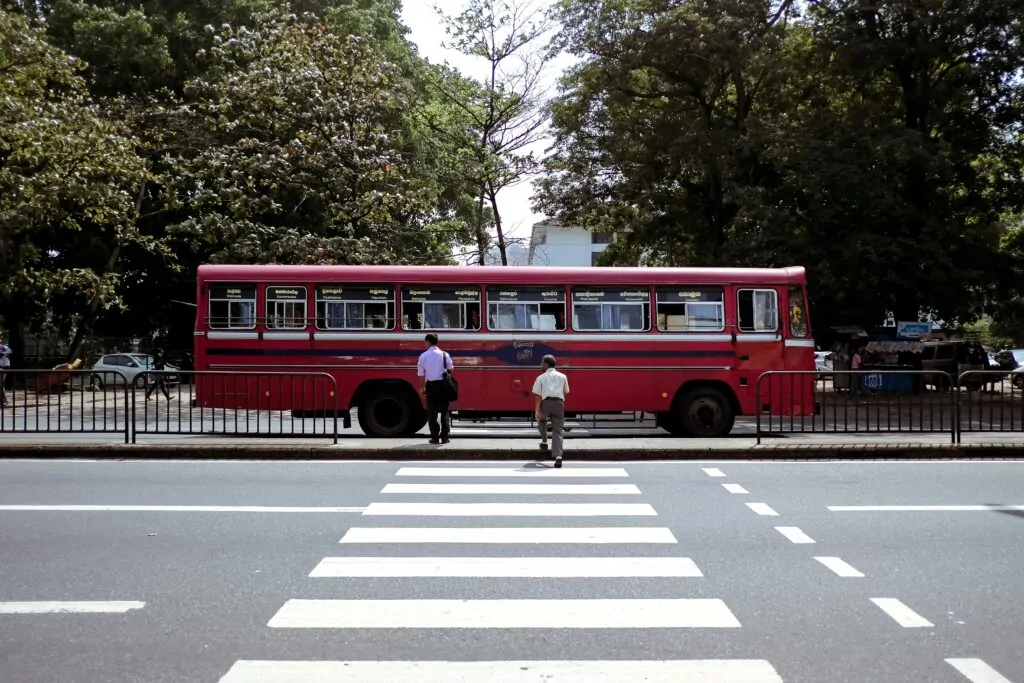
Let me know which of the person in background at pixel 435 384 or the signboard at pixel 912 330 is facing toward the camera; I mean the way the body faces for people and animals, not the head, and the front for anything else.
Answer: the signboard

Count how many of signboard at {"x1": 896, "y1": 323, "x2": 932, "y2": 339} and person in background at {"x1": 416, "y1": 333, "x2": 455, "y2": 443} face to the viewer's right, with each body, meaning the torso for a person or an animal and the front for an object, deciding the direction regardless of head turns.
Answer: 0

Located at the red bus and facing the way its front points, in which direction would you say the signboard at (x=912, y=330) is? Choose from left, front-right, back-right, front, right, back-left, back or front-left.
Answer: front-left

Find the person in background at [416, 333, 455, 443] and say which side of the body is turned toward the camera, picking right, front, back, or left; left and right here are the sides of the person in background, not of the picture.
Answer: back

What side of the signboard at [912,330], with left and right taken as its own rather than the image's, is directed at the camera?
front

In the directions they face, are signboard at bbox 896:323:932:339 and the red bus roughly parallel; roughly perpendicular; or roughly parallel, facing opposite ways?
roughly perpendicular

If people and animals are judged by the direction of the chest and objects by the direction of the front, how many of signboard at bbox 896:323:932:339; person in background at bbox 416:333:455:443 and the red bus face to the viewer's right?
1

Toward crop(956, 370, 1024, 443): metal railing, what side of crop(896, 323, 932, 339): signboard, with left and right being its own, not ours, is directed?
front

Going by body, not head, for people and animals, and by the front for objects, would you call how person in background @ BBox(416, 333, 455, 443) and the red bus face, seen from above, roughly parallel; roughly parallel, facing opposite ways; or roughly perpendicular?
roughly perpendicular

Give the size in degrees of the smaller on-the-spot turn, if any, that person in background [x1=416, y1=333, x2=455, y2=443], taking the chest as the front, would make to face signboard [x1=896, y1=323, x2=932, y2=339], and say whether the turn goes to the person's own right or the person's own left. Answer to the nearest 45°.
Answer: approximately 45° to the person's own right

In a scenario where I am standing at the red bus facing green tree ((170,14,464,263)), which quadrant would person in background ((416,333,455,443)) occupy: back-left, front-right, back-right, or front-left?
back-left

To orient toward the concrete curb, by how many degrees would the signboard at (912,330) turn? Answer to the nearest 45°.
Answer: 0° — it already faces it

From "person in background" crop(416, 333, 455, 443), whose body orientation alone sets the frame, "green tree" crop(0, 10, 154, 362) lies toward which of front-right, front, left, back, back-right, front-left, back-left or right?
front-left

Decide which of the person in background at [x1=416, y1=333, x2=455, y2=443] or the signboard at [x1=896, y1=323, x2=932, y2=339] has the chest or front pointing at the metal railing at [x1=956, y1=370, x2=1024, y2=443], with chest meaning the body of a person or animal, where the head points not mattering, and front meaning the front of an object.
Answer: the signboard

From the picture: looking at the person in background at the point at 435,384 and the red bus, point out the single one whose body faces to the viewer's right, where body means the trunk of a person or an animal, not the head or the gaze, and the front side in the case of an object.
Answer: the red bus

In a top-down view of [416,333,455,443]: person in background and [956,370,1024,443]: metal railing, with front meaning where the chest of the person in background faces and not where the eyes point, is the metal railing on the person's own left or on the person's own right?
on the person's own right

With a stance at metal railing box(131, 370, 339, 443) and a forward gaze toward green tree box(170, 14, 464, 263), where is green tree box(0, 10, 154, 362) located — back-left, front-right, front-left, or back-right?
front-left

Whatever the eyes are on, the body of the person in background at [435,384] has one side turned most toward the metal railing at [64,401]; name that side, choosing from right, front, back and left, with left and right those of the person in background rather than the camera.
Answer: left

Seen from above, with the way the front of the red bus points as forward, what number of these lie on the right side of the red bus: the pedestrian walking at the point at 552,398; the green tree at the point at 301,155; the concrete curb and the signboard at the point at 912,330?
2

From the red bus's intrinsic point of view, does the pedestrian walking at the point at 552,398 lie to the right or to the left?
on its right

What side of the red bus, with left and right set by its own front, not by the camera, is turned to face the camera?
right
